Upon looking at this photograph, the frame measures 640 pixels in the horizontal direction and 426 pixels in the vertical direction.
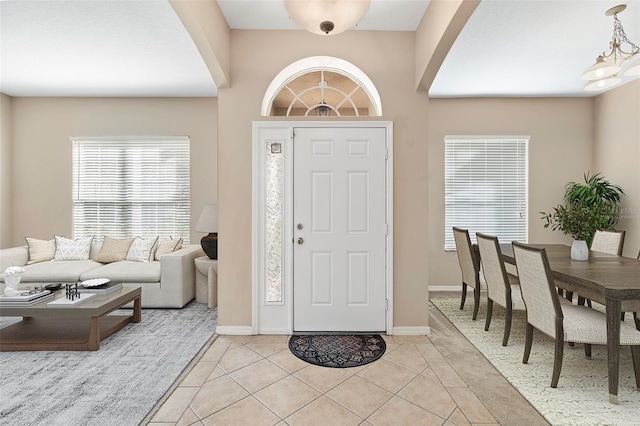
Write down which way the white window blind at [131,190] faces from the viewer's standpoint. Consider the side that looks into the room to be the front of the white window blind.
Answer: facing the viewer

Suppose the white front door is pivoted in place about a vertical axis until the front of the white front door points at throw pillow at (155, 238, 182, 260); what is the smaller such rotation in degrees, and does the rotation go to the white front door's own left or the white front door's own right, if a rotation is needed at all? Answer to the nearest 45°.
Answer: approximately 135° to the white front door's own right

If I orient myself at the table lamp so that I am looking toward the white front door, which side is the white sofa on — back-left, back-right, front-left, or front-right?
back-right

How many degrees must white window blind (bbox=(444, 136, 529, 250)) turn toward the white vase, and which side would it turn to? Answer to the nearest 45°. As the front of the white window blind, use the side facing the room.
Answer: approximately 45° to its left

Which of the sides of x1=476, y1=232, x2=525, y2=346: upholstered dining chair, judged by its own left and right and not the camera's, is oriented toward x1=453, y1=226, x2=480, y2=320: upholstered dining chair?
left

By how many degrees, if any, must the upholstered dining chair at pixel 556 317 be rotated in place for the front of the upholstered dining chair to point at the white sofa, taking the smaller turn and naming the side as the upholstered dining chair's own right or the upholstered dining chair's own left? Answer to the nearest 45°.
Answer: approximately 135° to the upholstered dining chair's own left

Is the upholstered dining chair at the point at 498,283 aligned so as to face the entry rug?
no

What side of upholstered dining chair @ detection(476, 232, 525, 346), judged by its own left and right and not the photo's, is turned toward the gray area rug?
back

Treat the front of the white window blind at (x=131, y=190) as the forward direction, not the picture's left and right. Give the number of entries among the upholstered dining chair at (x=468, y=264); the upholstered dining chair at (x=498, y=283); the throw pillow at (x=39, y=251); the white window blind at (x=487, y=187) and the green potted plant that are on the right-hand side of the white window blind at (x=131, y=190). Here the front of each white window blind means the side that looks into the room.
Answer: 1

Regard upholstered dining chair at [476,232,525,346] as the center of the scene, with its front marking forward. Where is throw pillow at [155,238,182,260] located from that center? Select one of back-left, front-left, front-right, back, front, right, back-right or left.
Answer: back-left

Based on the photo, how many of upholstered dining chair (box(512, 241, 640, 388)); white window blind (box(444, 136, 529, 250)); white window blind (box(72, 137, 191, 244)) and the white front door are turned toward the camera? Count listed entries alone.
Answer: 3

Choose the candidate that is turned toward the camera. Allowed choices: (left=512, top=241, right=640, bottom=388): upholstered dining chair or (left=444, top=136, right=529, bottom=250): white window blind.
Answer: the white window blind

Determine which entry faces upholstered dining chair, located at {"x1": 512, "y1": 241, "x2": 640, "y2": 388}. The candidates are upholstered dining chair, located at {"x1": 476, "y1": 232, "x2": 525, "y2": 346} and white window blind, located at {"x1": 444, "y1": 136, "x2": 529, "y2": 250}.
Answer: the white window blind

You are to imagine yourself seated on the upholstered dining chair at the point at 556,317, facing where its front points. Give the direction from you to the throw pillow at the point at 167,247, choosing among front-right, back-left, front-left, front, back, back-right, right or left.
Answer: back-left

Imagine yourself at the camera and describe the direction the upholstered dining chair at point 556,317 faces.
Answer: facing away from the viewer and to the right of the viewer

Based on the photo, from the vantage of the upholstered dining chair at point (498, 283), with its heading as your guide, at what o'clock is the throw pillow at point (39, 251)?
The throw pillow is roughly at 7 o'clock from the upholstered dining chair.

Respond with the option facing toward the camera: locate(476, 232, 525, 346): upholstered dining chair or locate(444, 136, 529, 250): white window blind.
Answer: the white window blind

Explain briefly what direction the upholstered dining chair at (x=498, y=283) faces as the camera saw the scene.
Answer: facing away from the viewer and to the right of the viewer
